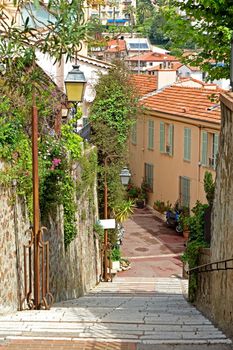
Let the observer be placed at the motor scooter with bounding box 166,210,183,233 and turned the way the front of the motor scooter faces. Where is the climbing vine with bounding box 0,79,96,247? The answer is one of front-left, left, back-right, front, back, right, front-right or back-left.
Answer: front-right

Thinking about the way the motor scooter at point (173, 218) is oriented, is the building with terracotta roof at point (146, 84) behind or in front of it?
behind

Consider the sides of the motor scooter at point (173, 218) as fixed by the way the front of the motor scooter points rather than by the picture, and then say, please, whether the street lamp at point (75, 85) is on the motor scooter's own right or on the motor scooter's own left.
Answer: on the motor scooter's own right

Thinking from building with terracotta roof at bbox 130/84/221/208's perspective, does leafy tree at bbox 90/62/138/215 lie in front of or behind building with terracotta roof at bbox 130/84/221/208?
in front

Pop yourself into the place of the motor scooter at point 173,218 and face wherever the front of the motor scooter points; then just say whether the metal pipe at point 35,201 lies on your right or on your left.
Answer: on your right

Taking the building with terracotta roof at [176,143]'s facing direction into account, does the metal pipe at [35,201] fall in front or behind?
in front

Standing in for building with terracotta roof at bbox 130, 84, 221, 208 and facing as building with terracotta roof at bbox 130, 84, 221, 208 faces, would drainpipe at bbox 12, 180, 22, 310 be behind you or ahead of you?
ahead

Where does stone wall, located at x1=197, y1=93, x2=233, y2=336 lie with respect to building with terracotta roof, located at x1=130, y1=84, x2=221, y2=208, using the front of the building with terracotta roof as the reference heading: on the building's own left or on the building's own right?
on the building's own left

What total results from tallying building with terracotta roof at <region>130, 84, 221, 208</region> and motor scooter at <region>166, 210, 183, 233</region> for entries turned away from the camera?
0

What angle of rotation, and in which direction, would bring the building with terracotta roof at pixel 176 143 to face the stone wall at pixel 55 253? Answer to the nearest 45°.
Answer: approximately 45° to its left

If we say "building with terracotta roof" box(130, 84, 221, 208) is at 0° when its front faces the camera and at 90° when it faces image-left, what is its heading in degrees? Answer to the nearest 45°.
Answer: approximately 45°

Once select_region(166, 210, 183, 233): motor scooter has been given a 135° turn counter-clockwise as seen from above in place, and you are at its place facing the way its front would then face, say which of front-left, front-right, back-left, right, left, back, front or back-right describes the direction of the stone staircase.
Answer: back

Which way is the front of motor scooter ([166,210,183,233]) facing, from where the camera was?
facing the viewer and to the right of the viewer
